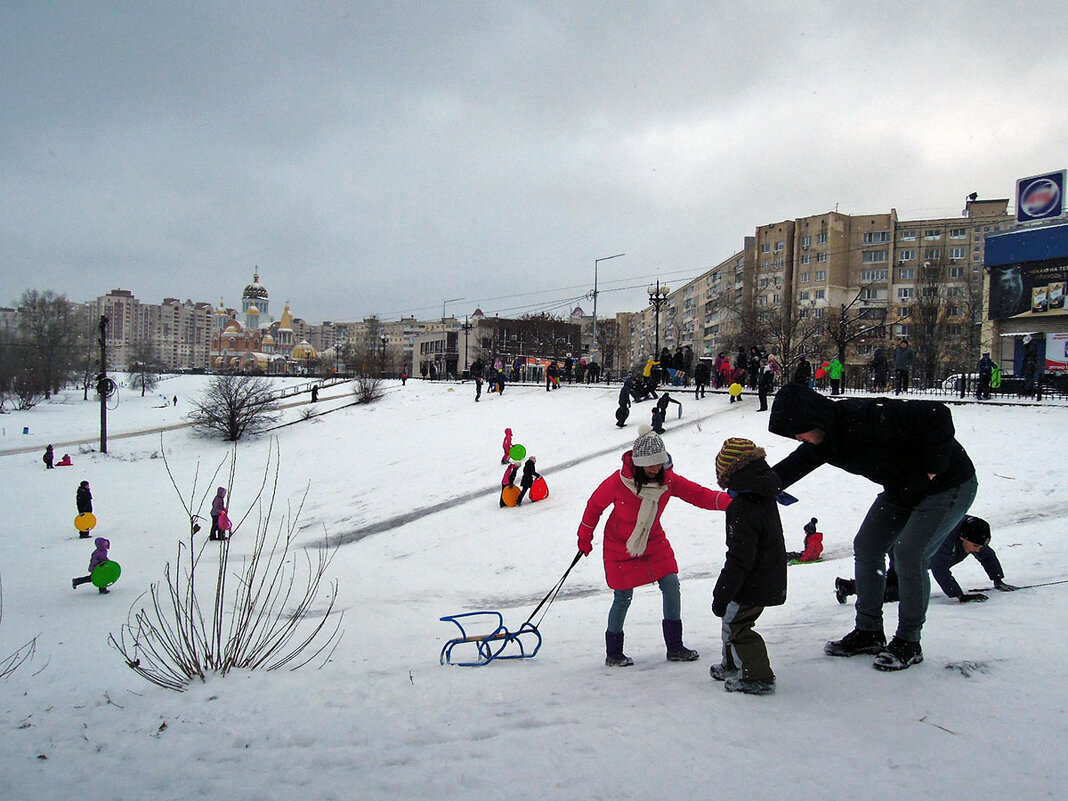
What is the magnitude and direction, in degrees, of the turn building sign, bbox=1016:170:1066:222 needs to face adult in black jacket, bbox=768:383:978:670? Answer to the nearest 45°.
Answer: approximately 45° to its left

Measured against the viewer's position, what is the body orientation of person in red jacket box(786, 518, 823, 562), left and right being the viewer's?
facing to the left of the viewer

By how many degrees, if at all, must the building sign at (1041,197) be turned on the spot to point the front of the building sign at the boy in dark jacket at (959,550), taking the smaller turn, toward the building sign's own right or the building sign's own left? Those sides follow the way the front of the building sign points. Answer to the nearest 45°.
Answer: approximately 45° to the building sign's own left

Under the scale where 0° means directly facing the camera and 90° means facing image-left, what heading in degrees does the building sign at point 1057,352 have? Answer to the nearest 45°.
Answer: approximately 0°

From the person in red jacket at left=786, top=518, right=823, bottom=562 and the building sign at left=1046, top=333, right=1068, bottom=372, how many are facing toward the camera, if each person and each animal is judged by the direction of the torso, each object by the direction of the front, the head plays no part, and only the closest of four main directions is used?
1

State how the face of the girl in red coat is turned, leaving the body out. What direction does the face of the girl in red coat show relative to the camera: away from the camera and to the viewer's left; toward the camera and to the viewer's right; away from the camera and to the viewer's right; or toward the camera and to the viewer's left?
toward the camera and to the viewer's right

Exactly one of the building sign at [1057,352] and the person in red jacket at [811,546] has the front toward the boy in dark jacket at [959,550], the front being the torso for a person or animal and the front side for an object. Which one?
the building sign
